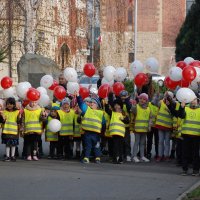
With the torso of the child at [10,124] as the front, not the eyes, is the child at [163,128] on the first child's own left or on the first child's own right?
on the first child's own left

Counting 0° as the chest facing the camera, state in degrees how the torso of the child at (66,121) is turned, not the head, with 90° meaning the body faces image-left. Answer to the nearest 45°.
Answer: approximately 0°

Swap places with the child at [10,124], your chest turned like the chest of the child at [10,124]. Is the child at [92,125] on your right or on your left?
on your left

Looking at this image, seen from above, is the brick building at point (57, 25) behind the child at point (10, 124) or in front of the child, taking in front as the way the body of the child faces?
behind
